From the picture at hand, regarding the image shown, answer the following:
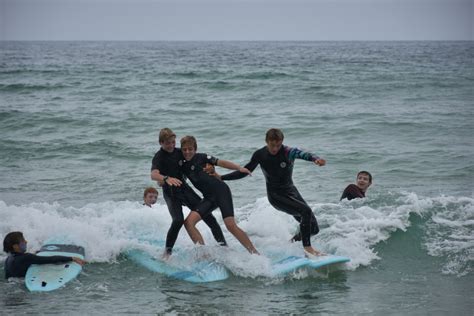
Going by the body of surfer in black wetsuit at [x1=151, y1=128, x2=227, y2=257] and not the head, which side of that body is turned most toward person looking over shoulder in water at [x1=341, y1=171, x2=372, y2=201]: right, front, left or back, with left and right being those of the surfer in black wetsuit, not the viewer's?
left

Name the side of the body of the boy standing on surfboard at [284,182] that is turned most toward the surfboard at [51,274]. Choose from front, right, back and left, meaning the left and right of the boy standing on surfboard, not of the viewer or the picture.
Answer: right

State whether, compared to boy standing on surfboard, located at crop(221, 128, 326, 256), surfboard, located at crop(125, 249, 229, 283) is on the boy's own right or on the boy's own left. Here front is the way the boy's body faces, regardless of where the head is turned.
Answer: on the boy's own right

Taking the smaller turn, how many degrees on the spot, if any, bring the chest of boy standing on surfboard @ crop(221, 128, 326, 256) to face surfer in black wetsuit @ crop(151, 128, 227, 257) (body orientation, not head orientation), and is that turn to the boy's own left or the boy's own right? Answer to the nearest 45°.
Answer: approximately 90° to the boy's own right

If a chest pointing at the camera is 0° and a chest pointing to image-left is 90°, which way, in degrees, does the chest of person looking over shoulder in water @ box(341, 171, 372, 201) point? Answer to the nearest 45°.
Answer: approximately 315°

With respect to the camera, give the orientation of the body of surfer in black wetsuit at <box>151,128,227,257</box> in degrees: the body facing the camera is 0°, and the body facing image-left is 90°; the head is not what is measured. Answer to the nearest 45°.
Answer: approximately 315°
